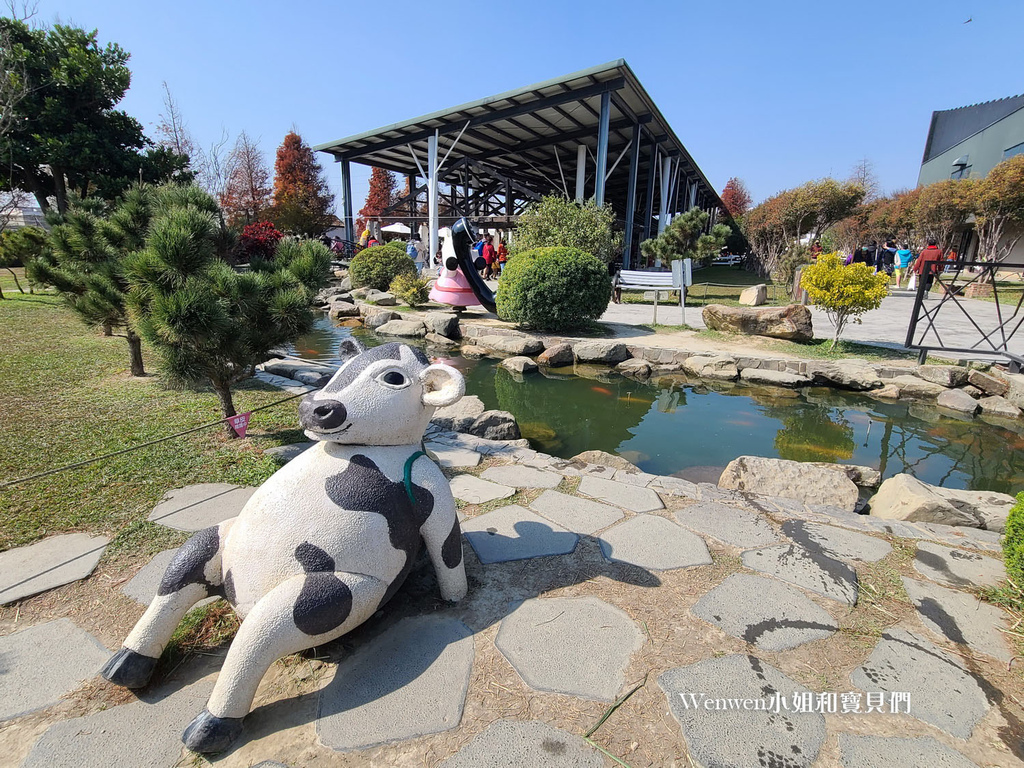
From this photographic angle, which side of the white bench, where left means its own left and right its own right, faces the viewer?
front

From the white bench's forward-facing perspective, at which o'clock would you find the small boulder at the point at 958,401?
The small boulder is roughly at 11 o'clock from the white bench.

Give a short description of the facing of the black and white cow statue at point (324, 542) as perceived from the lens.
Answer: facing the viewer and to the left of the viewer

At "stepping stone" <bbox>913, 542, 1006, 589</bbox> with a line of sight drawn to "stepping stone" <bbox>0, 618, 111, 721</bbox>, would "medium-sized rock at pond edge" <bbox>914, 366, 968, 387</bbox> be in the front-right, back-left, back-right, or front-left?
back-right

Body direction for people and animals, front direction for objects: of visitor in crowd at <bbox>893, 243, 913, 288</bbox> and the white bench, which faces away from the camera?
the visitor in crowd

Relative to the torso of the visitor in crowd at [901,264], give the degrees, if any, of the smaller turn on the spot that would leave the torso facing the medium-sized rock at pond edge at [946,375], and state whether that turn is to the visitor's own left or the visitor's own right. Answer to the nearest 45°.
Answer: approximately 180°

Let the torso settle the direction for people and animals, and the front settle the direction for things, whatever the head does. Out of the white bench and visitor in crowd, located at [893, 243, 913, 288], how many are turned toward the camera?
1

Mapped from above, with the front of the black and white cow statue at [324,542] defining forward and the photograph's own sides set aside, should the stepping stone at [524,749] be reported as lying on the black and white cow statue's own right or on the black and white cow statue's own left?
on the black and white cow statue's own left

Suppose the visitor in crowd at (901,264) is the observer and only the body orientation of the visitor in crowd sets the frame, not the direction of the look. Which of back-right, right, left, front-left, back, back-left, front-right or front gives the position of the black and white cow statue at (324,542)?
back

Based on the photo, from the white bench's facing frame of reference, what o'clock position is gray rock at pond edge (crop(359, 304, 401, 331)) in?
The gray rock at pond edge is roughly at 2 o'clock from the white bench.

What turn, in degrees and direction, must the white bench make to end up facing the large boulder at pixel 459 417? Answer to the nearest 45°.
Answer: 0° — it already faces it

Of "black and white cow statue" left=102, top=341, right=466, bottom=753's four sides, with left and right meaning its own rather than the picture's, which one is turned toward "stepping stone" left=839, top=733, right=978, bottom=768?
left

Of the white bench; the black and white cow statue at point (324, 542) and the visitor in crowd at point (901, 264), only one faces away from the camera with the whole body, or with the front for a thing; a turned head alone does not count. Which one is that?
the visitor in crowd

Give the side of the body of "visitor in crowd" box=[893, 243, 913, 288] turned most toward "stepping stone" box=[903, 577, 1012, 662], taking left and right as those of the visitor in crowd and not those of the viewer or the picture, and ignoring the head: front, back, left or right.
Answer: back

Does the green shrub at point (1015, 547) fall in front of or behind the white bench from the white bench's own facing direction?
in front

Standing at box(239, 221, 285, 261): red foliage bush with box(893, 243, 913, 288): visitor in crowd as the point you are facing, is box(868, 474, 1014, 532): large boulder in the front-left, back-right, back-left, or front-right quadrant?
front-right

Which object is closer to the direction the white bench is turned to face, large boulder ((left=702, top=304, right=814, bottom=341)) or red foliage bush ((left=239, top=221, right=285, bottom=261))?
the large boulder
